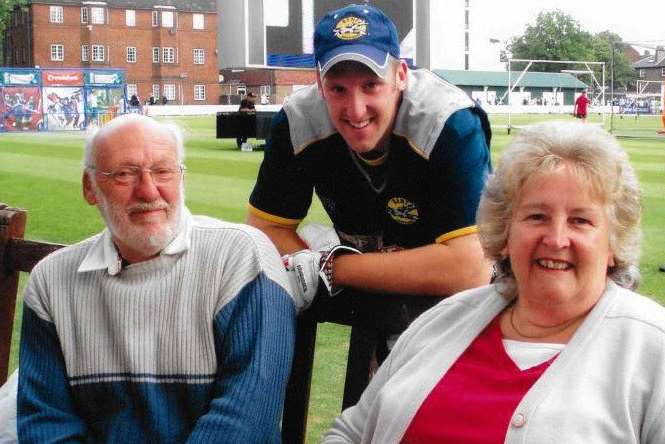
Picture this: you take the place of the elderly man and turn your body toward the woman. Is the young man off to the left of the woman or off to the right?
left

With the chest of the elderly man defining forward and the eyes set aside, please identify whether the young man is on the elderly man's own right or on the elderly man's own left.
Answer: on the elderly man's own left

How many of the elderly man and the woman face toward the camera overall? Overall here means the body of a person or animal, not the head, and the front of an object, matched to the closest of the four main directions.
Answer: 2

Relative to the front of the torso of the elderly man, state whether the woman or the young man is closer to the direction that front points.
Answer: the woman

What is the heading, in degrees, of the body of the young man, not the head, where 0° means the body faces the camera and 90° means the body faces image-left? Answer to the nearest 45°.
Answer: approximately 0°
